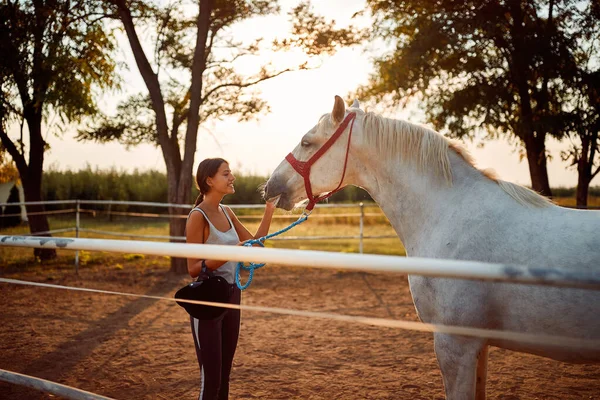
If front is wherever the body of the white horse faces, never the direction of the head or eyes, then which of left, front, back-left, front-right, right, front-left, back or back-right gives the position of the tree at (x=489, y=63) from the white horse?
right

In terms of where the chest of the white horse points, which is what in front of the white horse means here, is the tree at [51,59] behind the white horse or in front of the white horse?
in front

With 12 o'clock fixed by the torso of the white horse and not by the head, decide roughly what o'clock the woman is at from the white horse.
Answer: The woman is roughly at 12 o'clock from the white horse.

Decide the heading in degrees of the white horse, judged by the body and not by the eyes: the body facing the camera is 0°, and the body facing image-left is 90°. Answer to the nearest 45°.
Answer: approximately 90°

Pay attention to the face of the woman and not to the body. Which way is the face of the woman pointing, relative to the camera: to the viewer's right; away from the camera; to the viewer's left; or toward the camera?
to the viewer's right
